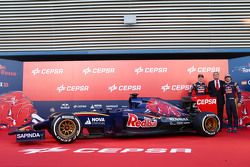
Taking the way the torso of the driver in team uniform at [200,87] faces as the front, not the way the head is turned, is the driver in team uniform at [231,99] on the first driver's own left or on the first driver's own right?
on the first driver's own left

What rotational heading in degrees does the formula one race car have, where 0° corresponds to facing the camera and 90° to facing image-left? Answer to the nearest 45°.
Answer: approximately 90°

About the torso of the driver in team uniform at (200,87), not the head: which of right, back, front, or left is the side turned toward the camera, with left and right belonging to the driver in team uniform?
front

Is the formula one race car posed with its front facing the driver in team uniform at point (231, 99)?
no

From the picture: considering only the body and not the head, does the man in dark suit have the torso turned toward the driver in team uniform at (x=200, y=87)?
no

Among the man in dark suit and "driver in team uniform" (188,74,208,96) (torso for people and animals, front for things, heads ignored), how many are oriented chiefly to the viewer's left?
0

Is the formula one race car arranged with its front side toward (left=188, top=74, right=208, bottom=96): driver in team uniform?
no

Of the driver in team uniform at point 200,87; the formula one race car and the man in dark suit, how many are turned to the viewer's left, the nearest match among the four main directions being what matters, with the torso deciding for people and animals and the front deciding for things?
1

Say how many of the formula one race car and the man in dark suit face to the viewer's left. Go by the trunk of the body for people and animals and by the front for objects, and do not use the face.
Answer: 1

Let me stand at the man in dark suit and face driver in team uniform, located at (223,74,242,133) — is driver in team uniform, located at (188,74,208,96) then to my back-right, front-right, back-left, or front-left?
back-right

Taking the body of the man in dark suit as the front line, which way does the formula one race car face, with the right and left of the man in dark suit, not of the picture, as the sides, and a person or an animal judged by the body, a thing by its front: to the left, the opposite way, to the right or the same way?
to the right

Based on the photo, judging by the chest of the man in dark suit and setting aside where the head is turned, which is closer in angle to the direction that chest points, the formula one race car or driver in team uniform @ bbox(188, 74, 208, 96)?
the formula one race car

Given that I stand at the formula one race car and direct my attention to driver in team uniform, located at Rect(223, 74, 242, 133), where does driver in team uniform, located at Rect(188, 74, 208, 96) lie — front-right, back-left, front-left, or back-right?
front-left

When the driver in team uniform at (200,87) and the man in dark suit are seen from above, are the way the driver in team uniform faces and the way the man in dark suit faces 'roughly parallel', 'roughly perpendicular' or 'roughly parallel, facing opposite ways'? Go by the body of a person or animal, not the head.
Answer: roughly parallel

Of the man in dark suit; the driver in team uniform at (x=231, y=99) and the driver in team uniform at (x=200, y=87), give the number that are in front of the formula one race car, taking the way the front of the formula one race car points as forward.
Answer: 0

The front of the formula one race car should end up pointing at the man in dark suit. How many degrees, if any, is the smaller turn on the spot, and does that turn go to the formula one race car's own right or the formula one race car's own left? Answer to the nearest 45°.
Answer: approximately 135° to the formula one race car's own right
